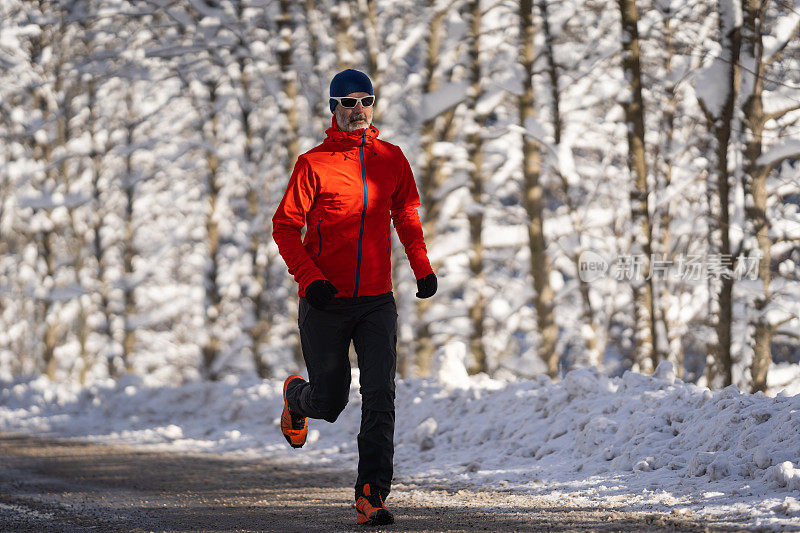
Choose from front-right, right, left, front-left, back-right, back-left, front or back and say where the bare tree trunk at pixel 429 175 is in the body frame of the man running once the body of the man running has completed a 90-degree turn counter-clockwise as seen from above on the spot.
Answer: front-left

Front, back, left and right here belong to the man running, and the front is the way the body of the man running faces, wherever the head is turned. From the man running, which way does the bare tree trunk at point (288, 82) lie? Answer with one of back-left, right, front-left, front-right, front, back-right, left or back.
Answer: back-left

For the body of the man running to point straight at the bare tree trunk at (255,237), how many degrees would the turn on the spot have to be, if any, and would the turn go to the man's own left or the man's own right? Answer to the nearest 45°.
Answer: approximately 135° to the man's own left

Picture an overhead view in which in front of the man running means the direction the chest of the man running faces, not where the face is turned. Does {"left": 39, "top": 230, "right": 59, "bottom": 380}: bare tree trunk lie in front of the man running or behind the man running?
behind

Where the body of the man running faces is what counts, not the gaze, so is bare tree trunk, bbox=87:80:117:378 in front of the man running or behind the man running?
behind

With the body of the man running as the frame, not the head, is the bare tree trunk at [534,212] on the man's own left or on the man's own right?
on the man's own left

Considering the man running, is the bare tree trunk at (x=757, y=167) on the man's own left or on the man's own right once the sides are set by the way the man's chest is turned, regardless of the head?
on the man's own left

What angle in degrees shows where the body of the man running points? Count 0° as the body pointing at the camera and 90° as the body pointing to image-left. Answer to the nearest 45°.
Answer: approximately 315°

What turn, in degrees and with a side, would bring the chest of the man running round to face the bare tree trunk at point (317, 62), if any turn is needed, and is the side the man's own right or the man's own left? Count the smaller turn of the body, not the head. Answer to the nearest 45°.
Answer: approximately 135° to the man's own left

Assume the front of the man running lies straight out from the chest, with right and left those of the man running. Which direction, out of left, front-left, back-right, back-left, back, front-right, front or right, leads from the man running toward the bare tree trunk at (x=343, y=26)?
back-left
